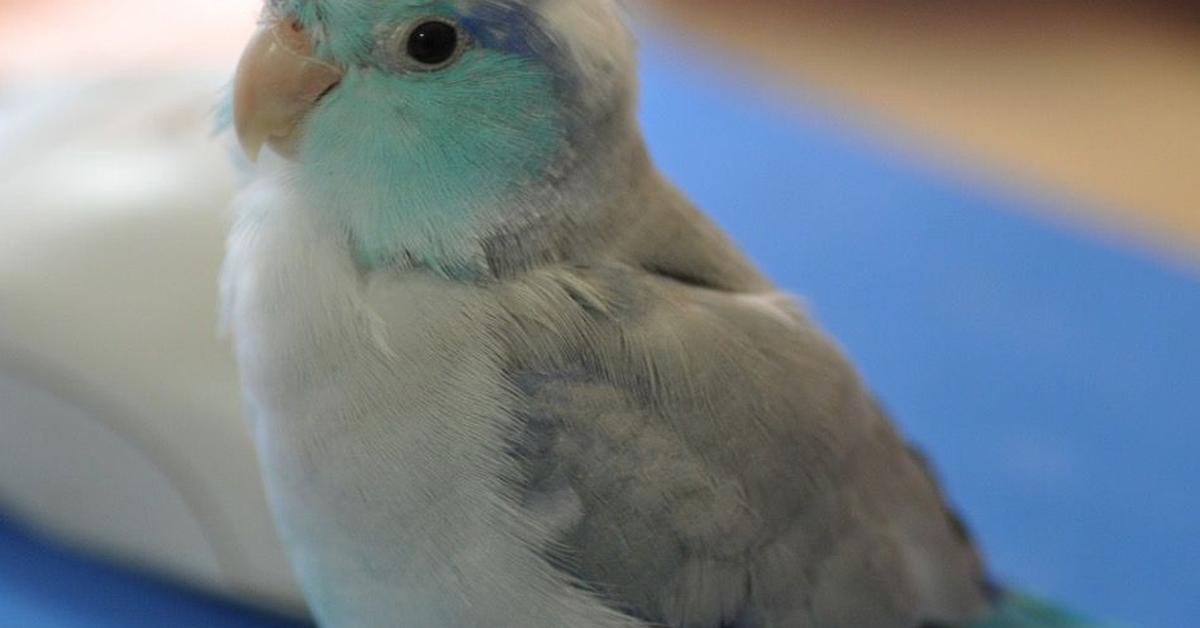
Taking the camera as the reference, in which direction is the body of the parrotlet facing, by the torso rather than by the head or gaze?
to the viewer's left
